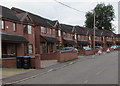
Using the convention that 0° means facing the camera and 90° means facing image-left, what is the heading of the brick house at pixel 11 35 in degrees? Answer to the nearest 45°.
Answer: approximately 315°

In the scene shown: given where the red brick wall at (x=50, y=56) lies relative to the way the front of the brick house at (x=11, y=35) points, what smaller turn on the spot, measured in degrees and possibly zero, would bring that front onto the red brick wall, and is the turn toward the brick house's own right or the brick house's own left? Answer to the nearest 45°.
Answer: approximately 45° to the brick house's own left

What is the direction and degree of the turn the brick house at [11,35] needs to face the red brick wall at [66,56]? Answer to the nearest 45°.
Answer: approximately 45° to its left
